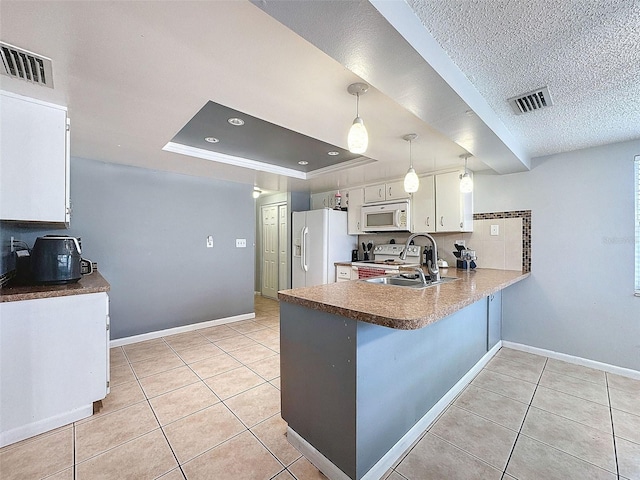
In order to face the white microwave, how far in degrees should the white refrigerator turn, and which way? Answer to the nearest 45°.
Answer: approximately 90° to its left

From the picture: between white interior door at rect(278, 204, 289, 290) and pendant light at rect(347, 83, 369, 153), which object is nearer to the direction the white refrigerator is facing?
the pendant light

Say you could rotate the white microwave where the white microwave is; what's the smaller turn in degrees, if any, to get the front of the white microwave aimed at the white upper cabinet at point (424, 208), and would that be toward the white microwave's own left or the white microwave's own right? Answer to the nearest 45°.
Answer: approximately 90° to the white microwave's own left

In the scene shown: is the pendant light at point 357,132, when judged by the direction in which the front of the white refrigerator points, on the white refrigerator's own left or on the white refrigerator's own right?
on the white refrigerator's own left

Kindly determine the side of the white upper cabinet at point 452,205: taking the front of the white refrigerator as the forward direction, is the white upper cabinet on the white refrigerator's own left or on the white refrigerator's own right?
on the white refrigerator's own left

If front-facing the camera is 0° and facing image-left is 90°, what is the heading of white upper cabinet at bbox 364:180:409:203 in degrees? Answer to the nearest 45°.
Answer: approximately 45°

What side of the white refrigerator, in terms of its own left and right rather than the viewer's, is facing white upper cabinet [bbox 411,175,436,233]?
left

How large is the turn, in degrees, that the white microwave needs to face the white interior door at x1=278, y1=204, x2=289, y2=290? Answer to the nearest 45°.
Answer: approximately 90° to its right

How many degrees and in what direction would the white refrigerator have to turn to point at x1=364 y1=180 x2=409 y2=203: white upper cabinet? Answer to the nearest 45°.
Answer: approximately 90° to its left

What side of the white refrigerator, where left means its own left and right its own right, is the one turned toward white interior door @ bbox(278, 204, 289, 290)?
right

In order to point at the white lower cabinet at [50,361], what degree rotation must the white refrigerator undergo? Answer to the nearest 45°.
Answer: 0° — it already faces it
